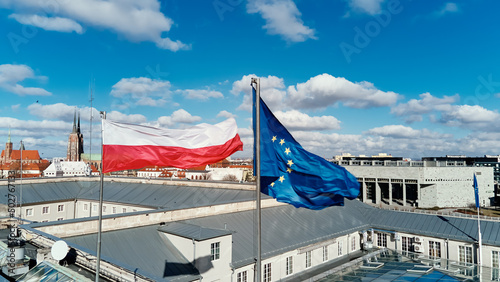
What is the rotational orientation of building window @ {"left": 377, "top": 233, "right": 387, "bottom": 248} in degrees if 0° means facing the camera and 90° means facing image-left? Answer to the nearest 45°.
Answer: approximately 45°

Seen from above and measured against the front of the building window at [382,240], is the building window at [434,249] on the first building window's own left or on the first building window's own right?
on the first building window's own left
